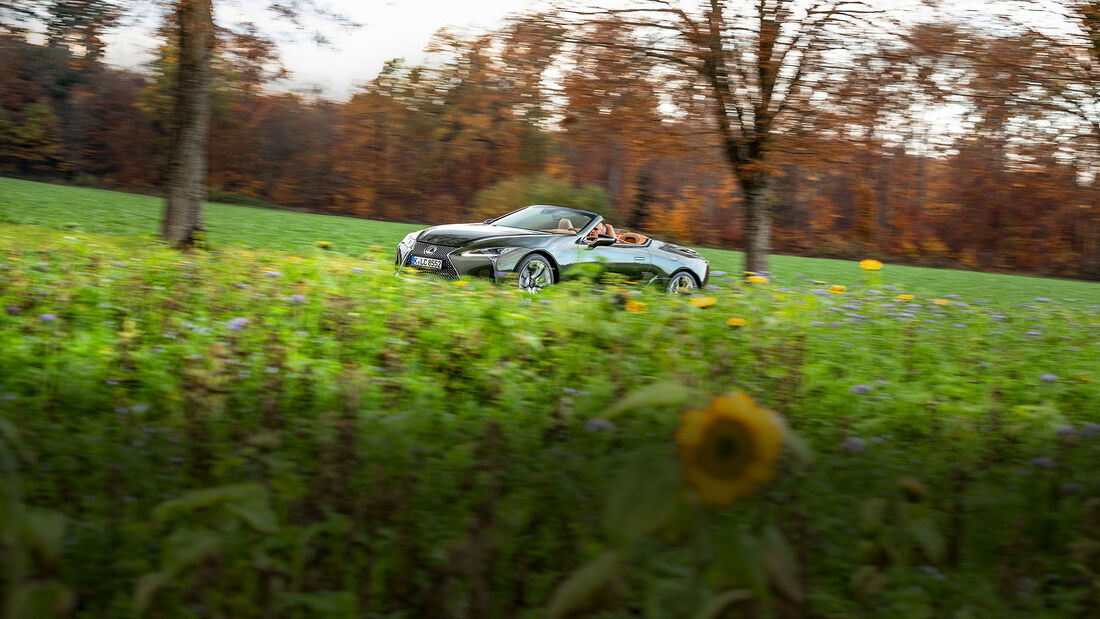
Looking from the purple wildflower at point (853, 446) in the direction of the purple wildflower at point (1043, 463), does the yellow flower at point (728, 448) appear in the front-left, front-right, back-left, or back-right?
back-right

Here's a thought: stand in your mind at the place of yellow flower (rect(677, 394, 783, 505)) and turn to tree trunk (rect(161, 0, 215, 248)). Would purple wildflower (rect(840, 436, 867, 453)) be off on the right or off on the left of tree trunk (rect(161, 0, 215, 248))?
right

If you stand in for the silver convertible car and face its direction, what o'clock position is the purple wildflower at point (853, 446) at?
The purple wildflower is roughly at 10 o'clock from the silver convertible car.

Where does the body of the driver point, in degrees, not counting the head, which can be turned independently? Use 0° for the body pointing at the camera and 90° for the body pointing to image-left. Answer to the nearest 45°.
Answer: approximately 45°

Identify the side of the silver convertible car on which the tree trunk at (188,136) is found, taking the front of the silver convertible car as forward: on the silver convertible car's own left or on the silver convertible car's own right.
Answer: on the silver convertible car's own right

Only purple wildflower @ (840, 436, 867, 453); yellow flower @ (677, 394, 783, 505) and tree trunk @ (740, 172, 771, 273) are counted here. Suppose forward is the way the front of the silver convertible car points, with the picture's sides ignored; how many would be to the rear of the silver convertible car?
1

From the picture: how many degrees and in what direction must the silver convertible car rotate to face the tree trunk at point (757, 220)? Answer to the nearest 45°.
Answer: approximately 180°

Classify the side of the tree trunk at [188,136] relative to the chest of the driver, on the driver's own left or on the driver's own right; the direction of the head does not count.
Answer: on the driver's own right
